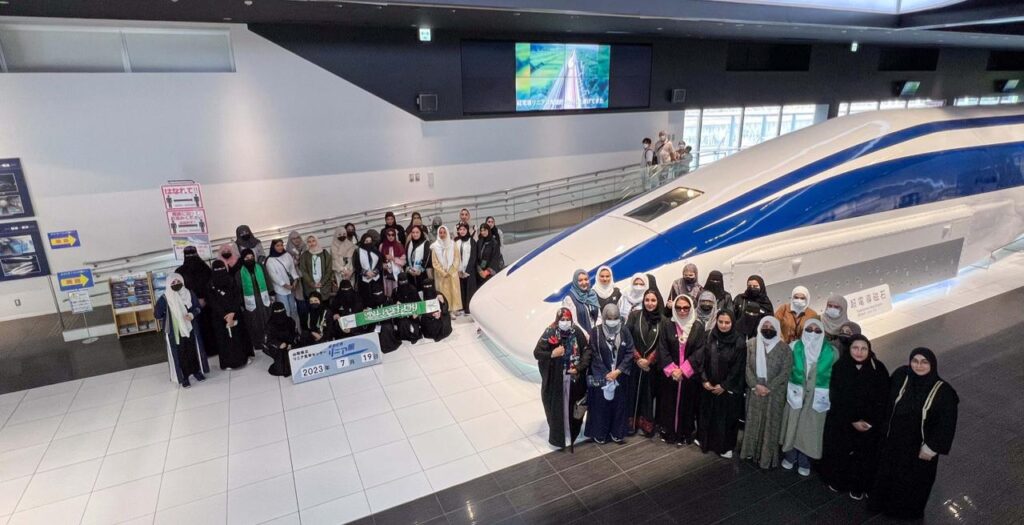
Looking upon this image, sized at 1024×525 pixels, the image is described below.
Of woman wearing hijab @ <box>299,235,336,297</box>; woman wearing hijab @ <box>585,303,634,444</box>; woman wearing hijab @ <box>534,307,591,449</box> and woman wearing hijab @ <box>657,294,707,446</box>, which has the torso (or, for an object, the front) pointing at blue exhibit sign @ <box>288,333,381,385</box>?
woman wearing hijab @ <box>299,235,336,297</box>

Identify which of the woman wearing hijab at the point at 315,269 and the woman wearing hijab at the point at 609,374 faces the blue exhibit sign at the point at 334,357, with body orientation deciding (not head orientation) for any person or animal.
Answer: the woman wearing hijab at the point at 315,269

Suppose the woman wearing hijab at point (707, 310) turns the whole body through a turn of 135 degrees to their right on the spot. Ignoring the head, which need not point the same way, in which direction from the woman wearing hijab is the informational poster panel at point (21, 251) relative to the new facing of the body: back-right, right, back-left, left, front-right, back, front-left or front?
front-left

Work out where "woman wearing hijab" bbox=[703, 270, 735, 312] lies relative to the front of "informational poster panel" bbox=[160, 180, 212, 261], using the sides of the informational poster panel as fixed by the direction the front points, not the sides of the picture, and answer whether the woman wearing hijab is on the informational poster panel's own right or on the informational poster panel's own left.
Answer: on the informational poster panel's own left

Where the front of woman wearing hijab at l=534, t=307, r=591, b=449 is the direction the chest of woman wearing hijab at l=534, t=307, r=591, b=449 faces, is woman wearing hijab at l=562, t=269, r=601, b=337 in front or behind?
behind

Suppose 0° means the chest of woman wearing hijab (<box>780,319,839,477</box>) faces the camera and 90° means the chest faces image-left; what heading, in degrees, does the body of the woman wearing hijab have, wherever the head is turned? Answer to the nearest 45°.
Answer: approximately 0°

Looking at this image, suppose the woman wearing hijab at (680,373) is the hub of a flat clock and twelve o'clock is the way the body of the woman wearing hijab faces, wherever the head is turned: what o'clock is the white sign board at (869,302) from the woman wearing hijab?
The white sign board is roughly at 7 o'clock from the woman wearing hijab.

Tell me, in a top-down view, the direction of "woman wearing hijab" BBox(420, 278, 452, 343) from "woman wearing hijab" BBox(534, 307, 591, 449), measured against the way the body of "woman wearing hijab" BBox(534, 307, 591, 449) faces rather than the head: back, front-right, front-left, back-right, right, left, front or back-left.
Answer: back-right

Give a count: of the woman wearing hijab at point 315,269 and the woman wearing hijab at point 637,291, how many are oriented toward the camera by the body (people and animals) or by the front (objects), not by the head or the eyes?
2

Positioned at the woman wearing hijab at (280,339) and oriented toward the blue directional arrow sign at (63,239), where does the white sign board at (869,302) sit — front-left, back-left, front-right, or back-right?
back-right
